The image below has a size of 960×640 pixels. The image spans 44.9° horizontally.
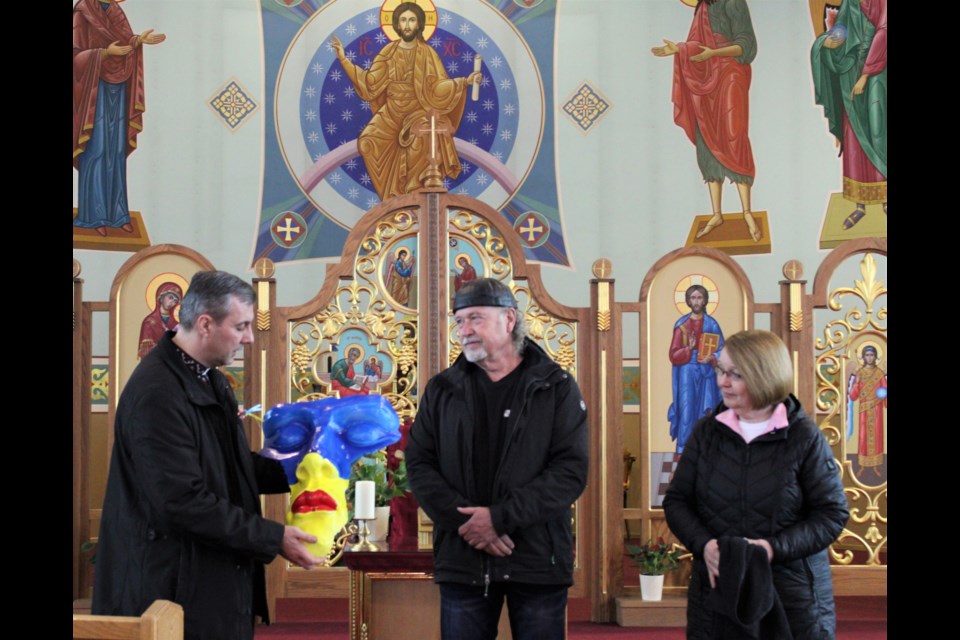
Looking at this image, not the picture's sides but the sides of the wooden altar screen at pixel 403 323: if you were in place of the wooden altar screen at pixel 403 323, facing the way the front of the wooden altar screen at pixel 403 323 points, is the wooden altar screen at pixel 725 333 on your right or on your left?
on your left

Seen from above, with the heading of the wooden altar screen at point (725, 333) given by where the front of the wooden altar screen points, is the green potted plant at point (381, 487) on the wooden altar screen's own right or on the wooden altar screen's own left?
on the wooden altar screen's own right

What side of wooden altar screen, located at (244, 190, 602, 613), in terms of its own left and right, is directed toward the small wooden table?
front

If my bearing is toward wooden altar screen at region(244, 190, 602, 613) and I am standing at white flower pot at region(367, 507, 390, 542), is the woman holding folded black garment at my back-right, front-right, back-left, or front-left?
back-right

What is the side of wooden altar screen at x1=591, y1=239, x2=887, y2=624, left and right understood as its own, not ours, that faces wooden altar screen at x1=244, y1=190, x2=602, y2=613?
right

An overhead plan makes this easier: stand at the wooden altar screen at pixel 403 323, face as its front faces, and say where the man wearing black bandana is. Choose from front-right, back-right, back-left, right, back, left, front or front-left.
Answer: front

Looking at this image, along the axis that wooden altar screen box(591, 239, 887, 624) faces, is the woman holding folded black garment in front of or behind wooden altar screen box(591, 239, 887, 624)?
in front

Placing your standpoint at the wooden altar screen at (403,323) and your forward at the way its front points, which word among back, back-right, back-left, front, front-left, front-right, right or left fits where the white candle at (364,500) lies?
front

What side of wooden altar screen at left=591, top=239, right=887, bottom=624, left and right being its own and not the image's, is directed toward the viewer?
front

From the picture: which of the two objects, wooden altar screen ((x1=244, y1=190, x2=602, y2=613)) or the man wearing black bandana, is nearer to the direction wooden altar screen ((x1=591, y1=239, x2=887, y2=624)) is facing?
the man wearing black bandana

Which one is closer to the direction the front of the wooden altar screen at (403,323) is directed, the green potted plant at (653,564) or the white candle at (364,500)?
the white candle

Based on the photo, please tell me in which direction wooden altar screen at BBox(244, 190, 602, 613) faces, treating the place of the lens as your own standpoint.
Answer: facing the viewer

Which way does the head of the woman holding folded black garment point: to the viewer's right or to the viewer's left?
to the viewer's left

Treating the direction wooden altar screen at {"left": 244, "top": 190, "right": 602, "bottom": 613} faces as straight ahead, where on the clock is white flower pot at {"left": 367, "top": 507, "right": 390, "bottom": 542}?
The white flower pot is roughly at 12 o'clock from the wooden altar screen.

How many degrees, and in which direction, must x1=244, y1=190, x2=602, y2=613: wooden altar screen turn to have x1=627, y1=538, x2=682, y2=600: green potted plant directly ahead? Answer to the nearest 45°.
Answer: approximately 90° to its left

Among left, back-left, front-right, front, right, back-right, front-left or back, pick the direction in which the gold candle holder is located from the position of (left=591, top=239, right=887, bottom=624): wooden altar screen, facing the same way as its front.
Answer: front-right
